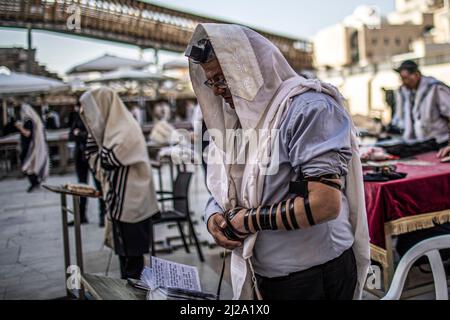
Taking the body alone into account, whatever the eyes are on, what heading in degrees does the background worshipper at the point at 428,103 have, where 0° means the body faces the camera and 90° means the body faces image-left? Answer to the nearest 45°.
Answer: approximately 45°

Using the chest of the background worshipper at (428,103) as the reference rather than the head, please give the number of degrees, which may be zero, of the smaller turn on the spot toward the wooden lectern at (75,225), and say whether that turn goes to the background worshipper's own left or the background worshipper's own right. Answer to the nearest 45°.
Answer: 0° — they already face it

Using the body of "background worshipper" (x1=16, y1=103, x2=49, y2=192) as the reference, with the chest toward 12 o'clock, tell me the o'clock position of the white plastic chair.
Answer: The white plastic chair is roughly at 8 o'clock from the background worshipper.

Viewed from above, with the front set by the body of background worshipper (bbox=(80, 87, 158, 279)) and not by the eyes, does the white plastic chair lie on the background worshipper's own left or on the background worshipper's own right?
on the background worshipper's own left

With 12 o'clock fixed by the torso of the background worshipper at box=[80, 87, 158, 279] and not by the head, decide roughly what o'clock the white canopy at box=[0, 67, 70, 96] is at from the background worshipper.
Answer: The white canopy is roughly at 1 o'clock from the background worshipper.

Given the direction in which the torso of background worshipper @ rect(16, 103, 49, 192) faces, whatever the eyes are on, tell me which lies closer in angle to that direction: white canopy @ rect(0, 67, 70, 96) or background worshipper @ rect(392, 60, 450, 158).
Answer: the white canopy

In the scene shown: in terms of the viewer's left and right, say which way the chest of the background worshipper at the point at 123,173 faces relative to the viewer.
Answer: facing to the left of the viewer

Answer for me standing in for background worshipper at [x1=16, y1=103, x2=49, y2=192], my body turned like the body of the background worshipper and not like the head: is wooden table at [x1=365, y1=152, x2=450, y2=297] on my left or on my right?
on my left

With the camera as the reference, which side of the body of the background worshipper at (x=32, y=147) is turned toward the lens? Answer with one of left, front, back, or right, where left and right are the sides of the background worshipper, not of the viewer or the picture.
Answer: left

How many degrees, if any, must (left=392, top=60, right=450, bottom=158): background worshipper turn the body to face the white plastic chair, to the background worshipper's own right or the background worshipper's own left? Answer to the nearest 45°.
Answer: approximately 45° to the background worshipper's own left

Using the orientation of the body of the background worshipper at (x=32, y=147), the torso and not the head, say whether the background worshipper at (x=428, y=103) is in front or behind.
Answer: behind

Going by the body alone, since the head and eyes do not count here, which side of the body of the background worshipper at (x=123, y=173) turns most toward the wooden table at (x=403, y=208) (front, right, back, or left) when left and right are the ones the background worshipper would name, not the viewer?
back

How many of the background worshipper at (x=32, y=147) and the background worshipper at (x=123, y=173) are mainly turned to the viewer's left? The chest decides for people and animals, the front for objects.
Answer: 2
